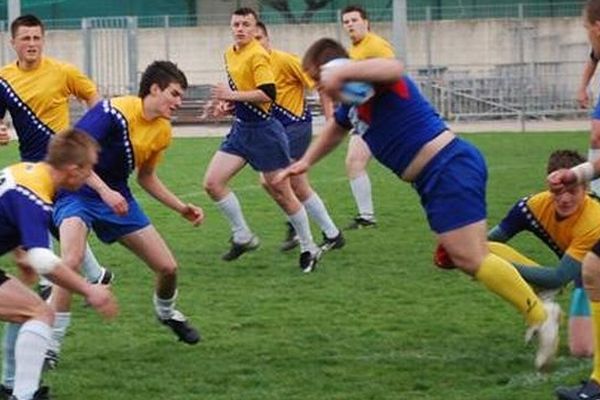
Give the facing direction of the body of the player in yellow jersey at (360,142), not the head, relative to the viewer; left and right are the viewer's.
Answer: facing the viewer and to the left of the viewer

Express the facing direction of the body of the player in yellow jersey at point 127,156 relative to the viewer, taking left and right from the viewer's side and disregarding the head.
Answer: facing the viewer and to the right of the viewer

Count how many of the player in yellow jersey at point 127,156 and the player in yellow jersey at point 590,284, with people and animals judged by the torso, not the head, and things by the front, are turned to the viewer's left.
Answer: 1

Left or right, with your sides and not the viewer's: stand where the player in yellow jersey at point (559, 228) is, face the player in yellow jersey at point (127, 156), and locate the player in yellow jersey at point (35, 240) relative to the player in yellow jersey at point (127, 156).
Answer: left

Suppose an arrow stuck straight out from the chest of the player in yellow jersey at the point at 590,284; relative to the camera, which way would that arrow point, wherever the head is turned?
to the viewer's left
